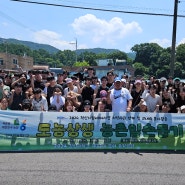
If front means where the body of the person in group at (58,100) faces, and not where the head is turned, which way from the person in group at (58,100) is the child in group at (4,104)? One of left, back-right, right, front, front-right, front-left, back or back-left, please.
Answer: right

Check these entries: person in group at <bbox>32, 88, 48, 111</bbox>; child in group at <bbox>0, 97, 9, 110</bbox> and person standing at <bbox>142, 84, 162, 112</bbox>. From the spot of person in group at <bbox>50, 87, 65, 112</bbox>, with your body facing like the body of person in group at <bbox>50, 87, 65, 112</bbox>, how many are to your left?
1

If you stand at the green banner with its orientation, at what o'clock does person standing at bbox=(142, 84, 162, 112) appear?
The person standing is roughly at 8 o'clock from the green banner.

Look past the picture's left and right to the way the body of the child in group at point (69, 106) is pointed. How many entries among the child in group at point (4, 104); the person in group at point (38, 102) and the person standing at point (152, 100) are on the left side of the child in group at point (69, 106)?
1

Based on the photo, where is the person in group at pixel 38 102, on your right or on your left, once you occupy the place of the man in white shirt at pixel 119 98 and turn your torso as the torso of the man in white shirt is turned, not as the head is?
on your right

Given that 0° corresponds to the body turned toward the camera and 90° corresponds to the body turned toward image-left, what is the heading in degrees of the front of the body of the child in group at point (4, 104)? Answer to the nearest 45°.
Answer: approximately 0°

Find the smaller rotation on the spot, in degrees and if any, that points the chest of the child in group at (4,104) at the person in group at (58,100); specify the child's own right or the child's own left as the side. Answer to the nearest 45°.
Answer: approximately 90° to the child's own left

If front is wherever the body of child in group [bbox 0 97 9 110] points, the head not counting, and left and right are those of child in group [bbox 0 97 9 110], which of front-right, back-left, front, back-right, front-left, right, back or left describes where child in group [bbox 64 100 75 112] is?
left

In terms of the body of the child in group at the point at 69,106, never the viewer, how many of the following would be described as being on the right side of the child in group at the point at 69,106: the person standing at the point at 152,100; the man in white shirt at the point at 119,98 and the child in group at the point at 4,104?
1
